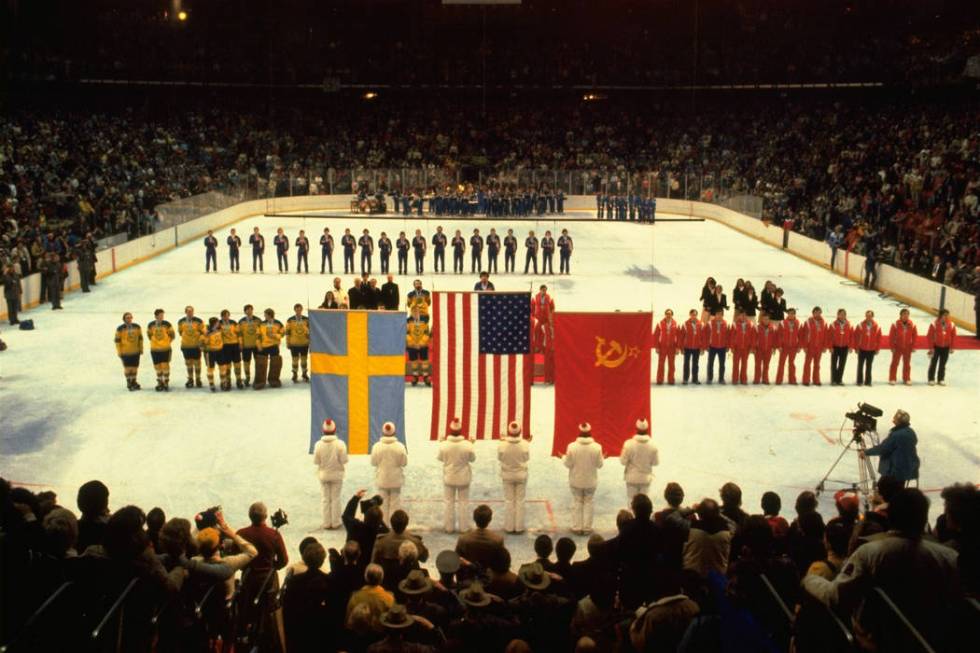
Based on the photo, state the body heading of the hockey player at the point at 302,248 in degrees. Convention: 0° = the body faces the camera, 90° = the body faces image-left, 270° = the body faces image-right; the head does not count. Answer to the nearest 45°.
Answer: approximately 0°

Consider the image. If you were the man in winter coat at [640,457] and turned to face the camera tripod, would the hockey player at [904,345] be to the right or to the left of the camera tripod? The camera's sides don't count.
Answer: left

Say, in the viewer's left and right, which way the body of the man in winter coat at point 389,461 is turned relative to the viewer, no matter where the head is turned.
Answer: facing away from the viewer

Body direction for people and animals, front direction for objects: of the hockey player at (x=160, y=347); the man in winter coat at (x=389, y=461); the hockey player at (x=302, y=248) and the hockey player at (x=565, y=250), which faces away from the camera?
the man in winter coat

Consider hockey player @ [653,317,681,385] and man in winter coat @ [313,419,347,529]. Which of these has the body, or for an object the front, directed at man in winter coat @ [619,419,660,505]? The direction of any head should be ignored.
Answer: the hockey player

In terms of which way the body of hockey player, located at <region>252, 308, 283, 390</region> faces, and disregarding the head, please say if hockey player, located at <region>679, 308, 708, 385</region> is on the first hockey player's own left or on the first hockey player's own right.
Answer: on the first hockey player's own left

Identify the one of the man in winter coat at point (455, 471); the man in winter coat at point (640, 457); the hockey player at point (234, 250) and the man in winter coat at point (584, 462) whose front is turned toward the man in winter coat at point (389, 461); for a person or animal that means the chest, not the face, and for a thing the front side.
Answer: the hockey player

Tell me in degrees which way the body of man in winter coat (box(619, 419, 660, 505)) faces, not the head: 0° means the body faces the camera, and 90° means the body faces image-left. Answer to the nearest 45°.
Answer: approximately 180°

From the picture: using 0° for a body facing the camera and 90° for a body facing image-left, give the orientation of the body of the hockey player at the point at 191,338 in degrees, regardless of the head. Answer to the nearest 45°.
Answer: approximately 0°

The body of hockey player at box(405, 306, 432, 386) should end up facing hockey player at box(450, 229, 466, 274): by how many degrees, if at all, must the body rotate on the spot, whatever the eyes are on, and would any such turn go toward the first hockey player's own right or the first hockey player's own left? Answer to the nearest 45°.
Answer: approximately 180°

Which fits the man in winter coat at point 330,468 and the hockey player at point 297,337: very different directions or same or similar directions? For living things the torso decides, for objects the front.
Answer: very different directions

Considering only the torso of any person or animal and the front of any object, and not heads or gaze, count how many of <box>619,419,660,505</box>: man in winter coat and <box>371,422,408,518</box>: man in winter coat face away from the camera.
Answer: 2

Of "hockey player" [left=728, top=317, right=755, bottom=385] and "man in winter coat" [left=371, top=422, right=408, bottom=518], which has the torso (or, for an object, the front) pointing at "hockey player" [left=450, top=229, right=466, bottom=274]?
the man in winter coat
